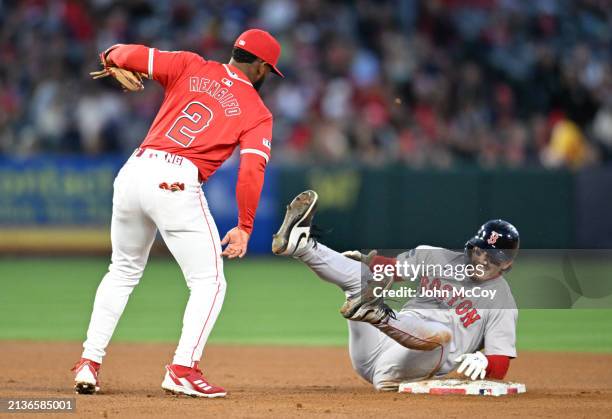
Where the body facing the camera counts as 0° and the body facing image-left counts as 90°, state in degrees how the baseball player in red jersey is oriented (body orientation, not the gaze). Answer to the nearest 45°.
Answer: approximately 225°

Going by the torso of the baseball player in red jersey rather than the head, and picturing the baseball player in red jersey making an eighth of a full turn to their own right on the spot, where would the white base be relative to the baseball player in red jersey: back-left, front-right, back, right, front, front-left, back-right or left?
front
